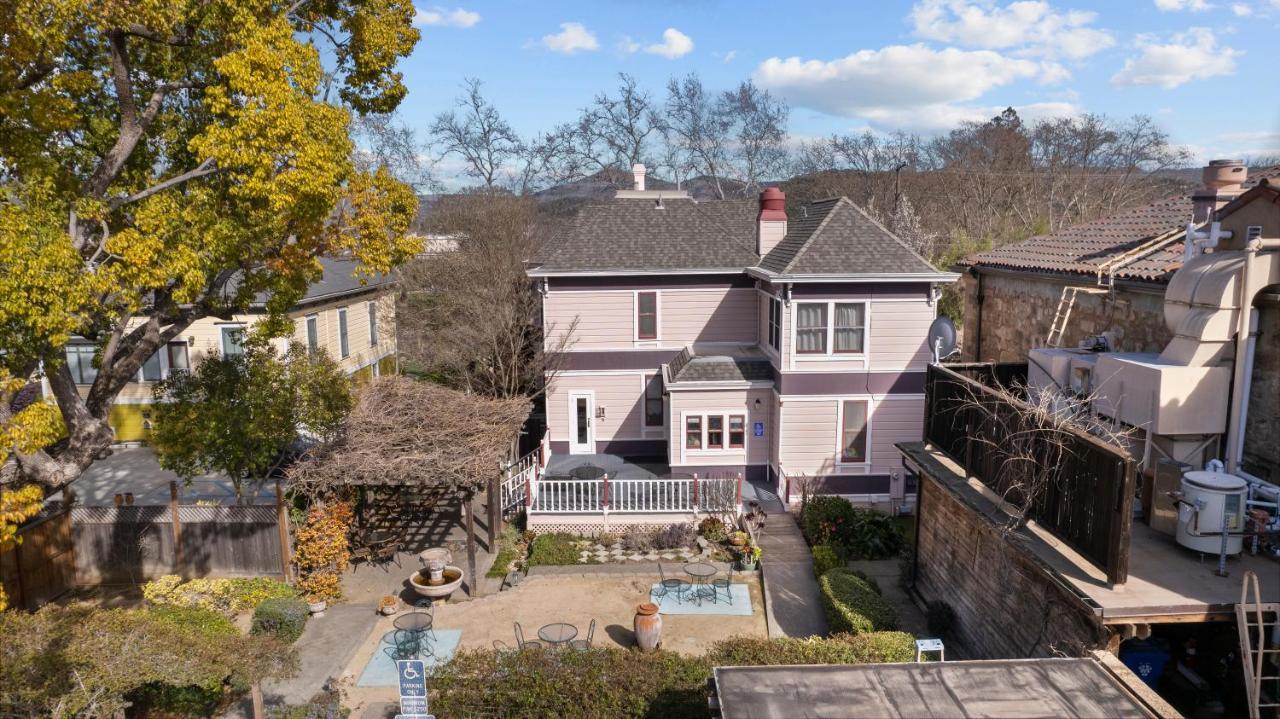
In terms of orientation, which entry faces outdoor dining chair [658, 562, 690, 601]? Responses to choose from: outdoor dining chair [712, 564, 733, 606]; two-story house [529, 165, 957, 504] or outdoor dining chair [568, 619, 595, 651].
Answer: outdoor dining chair [712, 564, 733, 606]

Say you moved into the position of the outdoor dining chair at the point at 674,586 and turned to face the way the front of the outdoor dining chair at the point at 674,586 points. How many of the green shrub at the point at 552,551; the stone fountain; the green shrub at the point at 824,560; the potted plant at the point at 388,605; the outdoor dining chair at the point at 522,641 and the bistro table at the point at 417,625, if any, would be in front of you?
1

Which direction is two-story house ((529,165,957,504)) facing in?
away from the camera

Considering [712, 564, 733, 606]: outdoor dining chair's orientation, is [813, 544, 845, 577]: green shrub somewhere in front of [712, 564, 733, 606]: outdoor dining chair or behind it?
behind

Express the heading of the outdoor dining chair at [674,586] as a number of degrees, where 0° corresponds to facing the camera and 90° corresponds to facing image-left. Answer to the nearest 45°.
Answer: approximately 270°

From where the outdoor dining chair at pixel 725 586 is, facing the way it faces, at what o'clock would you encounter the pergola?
The pergola is roughly at 12 o'clock from the outdoor dining chair.

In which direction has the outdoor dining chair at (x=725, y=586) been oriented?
to the viewer's left

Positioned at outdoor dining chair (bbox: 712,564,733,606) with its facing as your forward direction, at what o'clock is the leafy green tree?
The leafy green tree is roughly at 12 o'clock from the outdoor dining chair.

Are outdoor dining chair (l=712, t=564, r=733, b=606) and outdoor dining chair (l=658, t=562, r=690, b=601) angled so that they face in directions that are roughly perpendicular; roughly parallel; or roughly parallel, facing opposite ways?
roughly parallel, facing opposite ways

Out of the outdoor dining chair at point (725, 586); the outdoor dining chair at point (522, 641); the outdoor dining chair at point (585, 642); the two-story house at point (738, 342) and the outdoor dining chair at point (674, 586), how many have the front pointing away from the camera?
1

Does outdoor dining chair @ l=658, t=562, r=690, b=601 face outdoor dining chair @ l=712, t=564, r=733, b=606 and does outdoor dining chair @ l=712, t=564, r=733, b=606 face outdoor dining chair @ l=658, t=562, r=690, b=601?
yes

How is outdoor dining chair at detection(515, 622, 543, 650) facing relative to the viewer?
to the viewer's right

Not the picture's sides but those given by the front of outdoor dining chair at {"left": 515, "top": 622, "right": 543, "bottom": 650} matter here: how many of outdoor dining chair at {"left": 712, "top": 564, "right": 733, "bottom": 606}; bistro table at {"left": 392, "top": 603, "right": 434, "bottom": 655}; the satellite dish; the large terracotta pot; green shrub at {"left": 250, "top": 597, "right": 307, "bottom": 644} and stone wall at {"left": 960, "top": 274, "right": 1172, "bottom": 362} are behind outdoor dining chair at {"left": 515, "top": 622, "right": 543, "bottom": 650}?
2

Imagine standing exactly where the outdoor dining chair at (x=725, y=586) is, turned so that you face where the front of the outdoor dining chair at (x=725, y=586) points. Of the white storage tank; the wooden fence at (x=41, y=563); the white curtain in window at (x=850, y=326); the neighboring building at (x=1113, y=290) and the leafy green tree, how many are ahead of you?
2

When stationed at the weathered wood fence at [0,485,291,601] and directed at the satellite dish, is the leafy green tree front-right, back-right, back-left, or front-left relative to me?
front-left

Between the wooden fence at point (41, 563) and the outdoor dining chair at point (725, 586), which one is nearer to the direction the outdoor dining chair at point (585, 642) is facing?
the wooden fence
